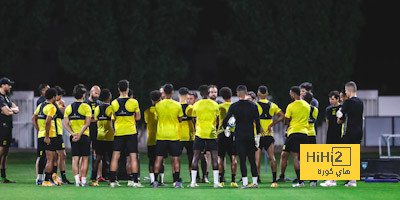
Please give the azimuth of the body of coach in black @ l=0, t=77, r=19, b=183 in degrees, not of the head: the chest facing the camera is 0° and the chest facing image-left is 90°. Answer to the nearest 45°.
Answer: approximately 270°

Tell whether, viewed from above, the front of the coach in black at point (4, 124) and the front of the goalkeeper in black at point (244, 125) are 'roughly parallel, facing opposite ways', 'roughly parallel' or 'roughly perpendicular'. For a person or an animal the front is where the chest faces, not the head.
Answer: roughly perpendicular

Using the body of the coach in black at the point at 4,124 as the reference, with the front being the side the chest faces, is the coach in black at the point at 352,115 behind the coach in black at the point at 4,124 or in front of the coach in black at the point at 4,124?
in front

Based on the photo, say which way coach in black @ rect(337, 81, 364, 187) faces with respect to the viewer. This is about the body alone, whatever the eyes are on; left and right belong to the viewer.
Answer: facing away from the viewer and to the left of the viewer

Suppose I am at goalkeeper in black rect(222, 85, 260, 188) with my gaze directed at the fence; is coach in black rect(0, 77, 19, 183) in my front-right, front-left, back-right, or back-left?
front-left

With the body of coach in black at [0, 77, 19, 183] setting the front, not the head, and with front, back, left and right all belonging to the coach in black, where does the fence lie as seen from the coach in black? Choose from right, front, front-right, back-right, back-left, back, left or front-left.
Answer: left

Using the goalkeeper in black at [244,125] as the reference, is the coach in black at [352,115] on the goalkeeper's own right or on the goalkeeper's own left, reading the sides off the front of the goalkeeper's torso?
on the goalkeeper's own right

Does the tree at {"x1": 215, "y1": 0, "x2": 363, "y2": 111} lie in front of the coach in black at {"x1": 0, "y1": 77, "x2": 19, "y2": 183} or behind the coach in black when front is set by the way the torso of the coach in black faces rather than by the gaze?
in front

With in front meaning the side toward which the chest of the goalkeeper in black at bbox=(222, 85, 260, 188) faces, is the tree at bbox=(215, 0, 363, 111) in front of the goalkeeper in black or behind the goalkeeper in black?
in front

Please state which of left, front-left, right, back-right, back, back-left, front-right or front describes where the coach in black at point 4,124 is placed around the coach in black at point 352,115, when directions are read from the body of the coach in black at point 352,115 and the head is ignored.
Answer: front-left

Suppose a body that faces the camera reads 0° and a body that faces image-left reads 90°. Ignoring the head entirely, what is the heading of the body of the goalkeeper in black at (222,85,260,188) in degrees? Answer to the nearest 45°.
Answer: approximately 180°
